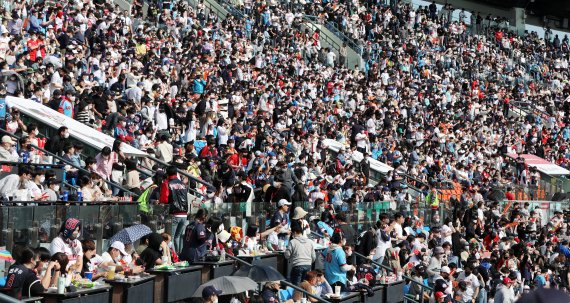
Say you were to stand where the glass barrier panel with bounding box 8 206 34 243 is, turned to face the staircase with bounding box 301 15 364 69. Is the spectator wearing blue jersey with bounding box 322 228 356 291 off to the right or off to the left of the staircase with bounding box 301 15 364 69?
right

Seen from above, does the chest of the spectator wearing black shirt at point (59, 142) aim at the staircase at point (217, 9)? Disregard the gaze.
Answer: no
